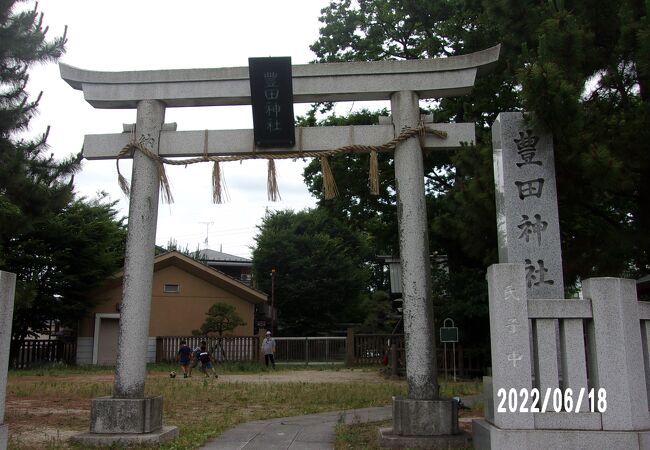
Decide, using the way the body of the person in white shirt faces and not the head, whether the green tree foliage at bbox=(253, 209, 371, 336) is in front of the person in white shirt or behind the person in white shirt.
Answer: behind

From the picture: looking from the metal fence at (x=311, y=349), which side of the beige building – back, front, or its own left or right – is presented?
left

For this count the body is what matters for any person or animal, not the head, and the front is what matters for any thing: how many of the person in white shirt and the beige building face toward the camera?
2

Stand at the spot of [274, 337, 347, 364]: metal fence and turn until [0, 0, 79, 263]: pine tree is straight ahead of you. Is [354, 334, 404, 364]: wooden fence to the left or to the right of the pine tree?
left

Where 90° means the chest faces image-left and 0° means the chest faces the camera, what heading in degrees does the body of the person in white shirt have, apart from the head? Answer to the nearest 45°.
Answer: approximately 0°

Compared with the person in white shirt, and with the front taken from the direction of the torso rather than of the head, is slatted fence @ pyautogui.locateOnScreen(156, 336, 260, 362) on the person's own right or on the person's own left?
on the person's own right

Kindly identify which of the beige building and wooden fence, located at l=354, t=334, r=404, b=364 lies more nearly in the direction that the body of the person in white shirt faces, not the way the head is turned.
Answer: the wooden fence
